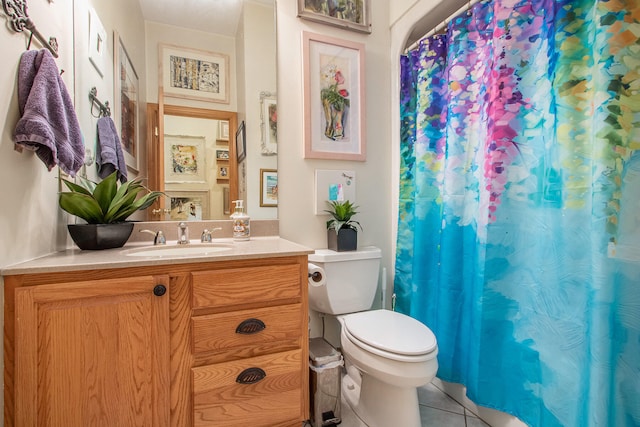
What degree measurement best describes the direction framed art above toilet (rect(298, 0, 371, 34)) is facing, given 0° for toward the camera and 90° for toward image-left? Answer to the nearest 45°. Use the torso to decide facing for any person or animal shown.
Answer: approximately 45°

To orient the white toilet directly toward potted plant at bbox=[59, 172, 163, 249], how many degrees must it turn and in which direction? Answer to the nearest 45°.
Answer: approximately 135° to its right

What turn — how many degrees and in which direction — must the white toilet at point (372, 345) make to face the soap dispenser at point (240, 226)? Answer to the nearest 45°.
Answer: approximately 135° to its right

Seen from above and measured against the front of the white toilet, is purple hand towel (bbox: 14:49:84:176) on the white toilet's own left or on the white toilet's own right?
on the white toilet's own right
